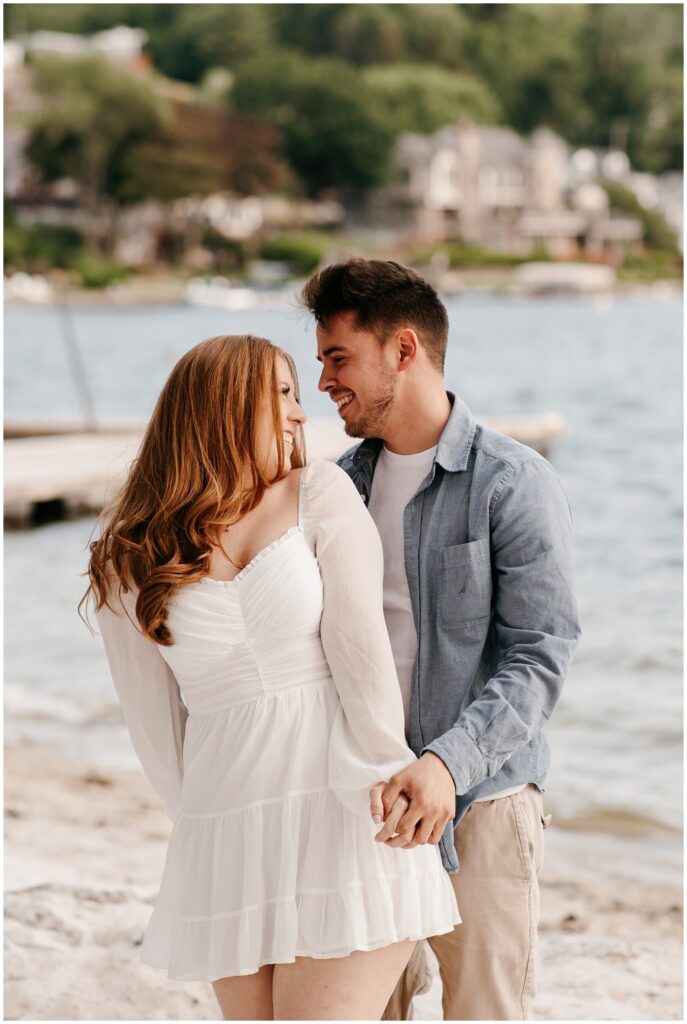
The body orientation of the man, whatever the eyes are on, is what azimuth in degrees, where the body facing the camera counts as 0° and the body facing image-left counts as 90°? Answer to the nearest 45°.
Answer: approximately 45°

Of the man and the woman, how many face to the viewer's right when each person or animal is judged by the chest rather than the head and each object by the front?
0

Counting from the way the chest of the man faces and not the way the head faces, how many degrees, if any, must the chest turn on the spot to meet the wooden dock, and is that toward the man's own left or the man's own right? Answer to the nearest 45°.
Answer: approximately 135° to the man's own right

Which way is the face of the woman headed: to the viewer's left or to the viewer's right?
to the viewer's right

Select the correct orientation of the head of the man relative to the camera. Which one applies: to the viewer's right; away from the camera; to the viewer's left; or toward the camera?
to the viewer's left
